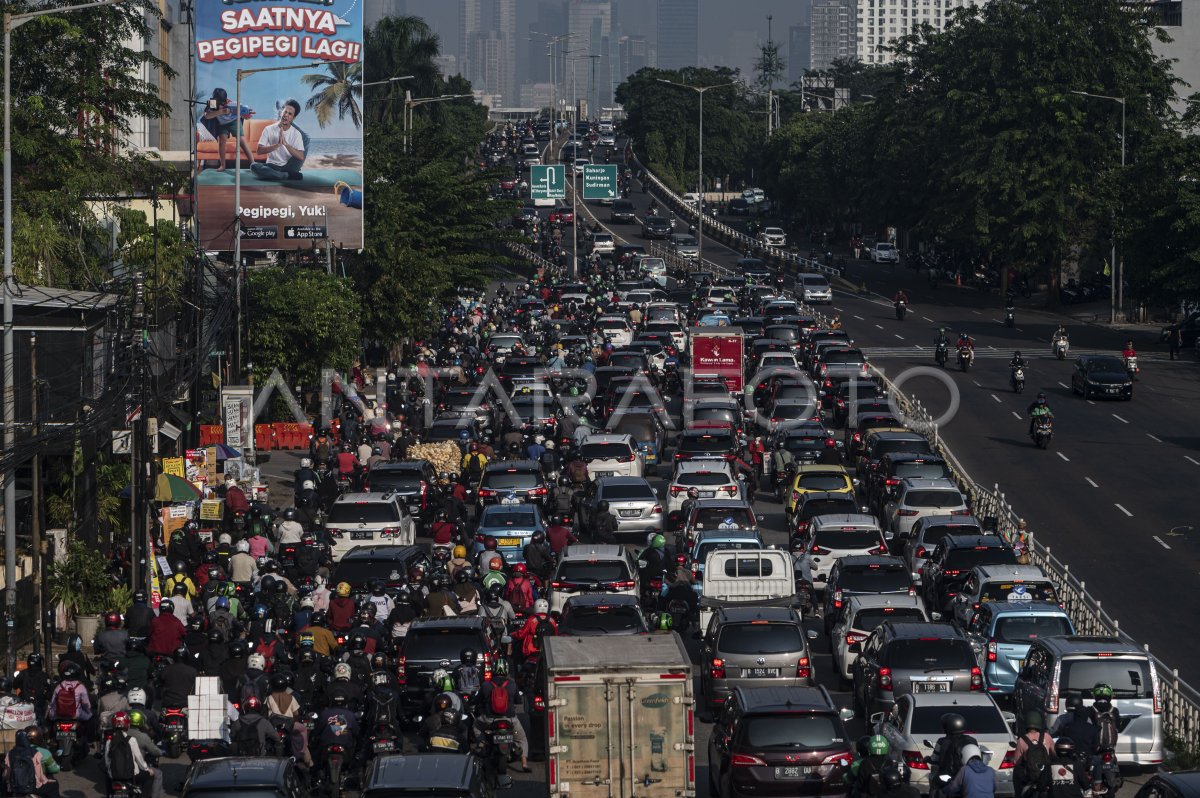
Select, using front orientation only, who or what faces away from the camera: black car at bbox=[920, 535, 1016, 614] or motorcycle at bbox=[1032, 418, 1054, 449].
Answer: the black car

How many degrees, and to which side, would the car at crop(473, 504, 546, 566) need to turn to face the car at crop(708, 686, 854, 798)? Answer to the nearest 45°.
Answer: approximately 180°

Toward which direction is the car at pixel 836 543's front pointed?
away from the camera

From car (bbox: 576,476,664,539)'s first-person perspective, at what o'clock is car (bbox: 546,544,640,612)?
car (bbox: 546,544,640,612) is roughly at 6 o'clock from car (bbox: 576,476,664,539).

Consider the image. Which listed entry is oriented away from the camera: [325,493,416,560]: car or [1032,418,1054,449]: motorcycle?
the car

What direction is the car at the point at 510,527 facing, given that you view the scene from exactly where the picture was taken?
facing away from the viewer

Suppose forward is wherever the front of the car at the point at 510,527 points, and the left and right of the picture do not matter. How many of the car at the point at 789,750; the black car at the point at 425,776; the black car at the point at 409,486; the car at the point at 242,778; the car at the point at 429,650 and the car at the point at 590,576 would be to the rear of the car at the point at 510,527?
5

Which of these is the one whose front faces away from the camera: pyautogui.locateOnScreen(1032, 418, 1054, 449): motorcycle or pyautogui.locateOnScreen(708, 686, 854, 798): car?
the car

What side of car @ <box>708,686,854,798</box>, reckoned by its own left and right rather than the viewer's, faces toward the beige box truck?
left

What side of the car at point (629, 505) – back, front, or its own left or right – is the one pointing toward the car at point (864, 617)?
back

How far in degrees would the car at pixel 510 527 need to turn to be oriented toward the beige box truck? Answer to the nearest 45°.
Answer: approximately 180°

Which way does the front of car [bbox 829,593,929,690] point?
away from the camera

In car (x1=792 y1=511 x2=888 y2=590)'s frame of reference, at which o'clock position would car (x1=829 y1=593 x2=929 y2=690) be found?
car (x1=829 y1=593 x2=929 y2=690) is roughly at 6 o'clock from car (x1=792 y1=511 x2=888 y2=590).

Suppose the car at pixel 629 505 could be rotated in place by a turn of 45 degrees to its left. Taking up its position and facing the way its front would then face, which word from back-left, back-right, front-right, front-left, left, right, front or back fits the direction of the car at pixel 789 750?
back-left

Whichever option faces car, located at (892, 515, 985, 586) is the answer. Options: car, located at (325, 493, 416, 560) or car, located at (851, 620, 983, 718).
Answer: car, located at (851, 620, 983, 718)

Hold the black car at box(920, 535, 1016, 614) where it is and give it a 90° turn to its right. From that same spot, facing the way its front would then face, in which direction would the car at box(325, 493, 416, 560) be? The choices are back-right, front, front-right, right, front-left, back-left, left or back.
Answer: back

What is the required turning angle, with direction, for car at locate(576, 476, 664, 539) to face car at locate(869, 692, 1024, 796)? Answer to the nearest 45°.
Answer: approximately 180°

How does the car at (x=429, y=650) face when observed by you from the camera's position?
facing away from the viewer

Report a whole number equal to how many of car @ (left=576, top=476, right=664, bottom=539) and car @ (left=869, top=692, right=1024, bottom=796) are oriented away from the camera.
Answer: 2

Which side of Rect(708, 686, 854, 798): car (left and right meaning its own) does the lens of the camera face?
back
